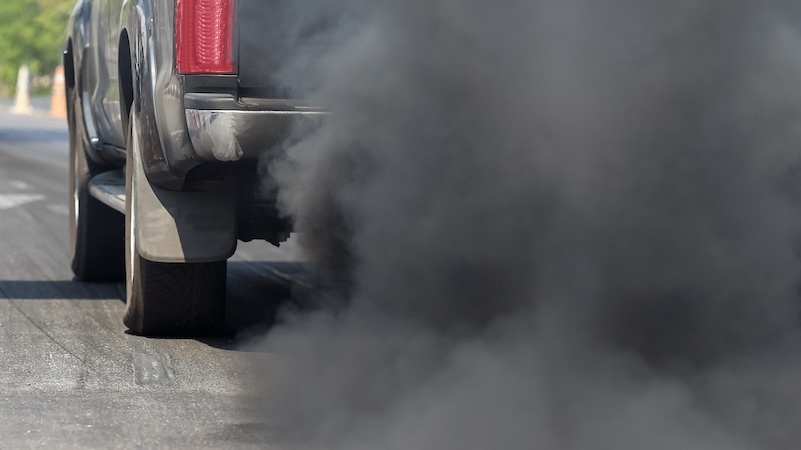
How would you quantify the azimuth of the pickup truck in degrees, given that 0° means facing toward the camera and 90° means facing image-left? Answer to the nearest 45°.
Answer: approximately 180°
